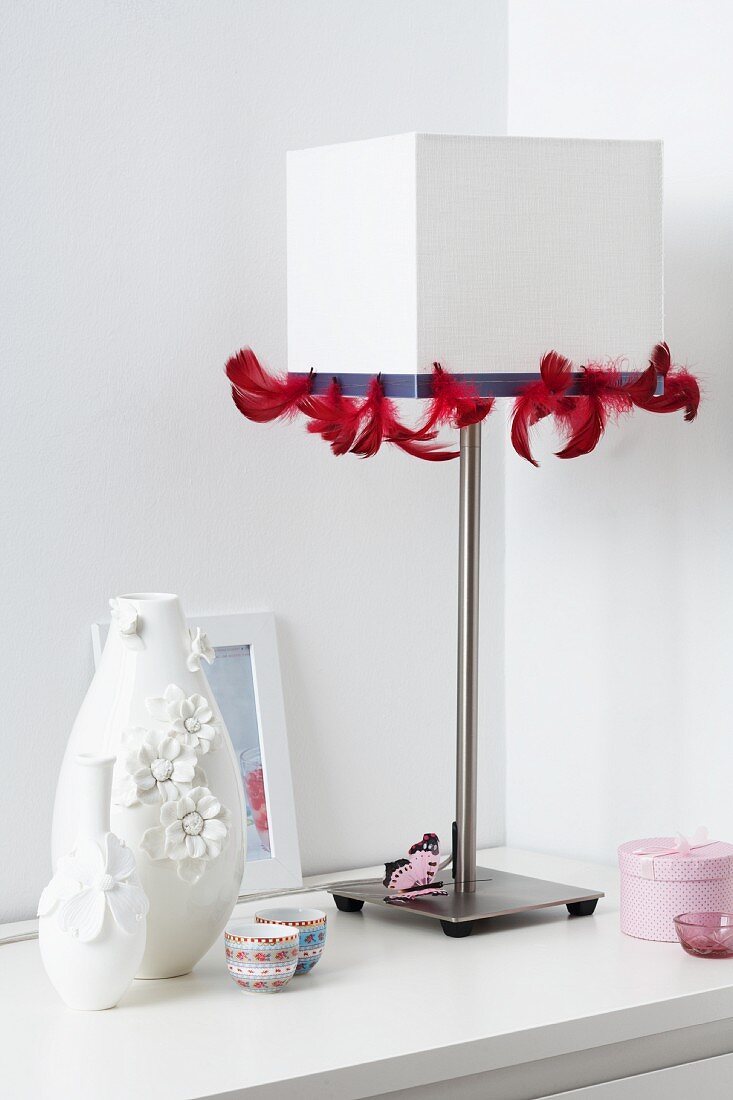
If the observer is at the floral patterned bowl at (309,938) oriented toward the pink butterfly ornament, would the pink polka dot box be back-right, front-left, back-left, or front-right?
front-right

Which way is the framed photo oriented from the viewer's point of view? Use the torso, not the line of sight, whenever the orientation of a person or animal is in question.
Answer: toward the camera

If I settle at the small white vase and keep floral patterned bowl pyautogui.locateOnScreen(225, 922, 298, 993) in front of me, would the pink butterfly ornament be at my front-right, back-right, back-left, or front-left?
front-left
